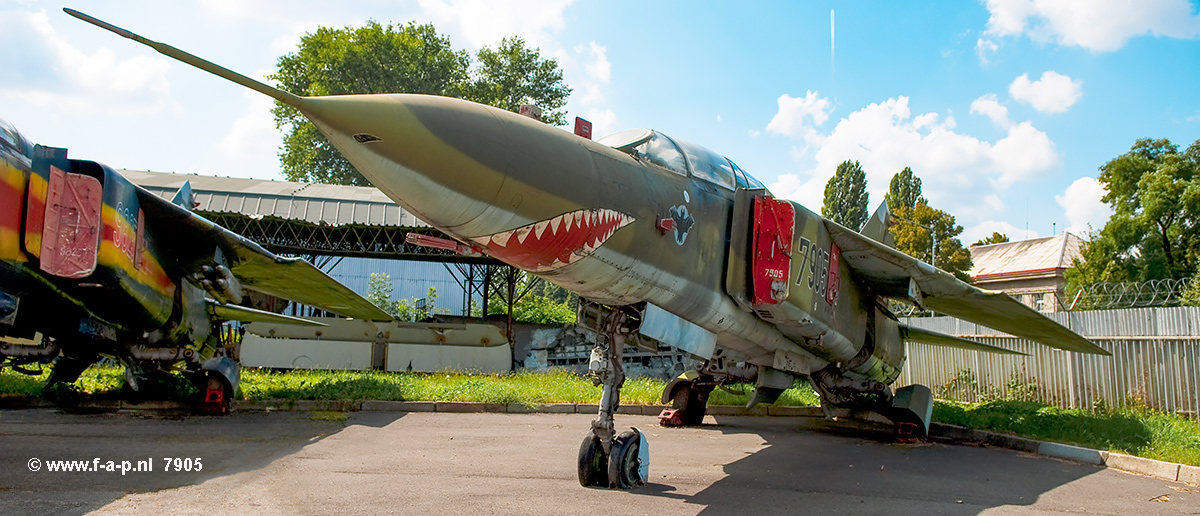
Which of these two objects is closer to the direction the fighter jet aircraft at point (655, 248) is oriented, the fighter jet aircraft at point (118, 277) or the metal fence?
the fighter jet aircraft

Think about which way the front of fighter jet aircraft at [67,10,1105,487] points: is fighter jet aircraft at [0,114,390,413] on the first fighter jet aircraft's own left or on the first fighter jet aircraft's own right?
on the first fighter jet aircraft's own right

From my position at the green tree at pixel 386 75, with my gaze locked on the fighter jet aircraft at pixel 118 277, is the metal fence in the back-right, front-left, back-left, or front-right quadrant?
front-left

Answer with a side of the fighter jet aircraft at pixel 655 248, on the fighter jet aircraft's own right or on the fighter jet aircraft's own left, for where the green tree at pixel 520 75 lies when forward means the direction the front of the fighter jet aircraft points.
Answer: on the fighter jet aircraft's own right

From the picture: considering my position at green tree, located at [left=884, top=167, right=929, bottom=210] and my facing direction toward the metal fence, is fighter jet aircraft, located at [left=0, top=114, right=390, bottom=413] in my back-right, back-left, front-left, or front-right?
front-right

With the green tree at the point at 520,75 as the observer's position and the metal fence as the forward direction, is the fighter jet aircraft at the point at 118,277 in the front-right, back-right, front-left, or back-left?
front-right

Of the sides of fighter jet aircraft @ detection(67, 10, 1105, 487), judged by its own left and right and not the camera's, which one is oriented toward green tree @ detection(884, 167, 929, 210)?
back

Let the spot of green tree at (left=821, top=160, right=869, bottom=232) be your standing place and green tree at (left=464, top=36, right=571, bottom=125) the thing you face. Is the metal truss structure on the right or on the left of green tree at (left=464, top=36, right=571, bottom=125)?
left

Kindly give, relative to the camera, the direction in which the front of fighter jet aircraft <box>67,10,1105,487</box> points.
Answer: facing the viewer and to the left of the viewer

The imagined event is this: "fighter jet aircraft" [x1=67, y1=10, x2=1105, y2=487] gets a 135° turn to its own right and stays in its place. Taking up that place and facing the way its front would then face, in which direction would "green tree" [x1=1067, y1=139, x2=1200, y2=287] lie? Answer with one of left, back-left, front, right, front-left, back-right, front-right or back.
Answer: front-right

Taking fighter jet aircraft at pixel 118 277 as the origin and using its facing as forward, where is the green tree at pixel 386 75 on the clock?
The green tree is roughly at 5 o'clock from the fighter jet aircraft.
